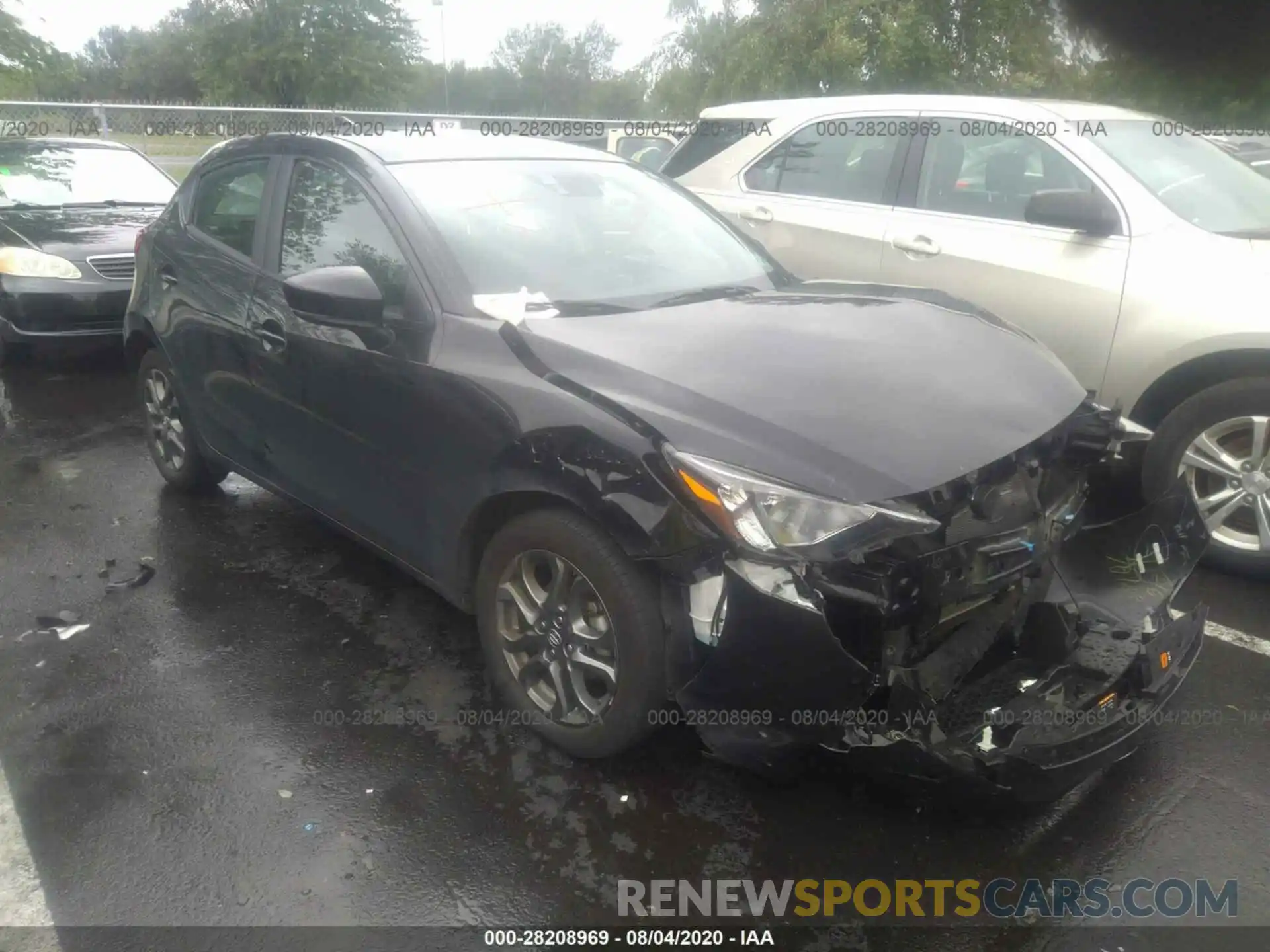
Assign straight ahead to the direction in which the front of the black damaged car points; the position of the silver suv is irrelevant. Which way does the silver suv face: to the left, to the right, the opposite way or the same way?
the same way

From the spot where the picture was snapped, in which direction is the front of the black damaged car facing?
facing the viewer and to the right of the viewer

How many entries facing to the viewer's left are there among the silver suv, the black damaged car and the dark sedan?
0

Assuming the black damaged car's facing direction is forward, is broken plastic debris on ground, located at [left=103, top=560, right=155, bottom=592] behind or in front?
behind

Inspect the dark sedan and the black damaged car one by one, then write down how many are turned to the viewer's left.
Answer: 0

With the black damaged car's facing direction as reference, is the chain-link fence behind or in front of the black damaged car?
behind

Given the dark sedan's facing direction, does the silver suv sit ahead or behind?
ahead

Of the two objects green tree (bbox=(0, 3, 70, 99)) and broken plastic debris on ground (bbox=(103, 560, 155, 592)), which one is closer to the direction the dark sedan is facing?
the broken plastic debris on ground

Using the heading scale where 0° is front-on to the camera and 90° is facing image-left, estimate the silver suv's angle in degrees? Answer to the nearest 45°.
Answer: approximately 315°

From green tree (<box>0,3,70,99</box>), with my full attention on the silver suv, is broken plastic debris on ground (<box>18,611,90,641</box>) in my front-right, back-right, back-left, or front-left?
front-right

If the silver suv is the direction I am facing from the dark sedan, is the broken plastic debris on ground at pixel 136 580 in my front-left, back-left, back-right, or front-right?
front-right
